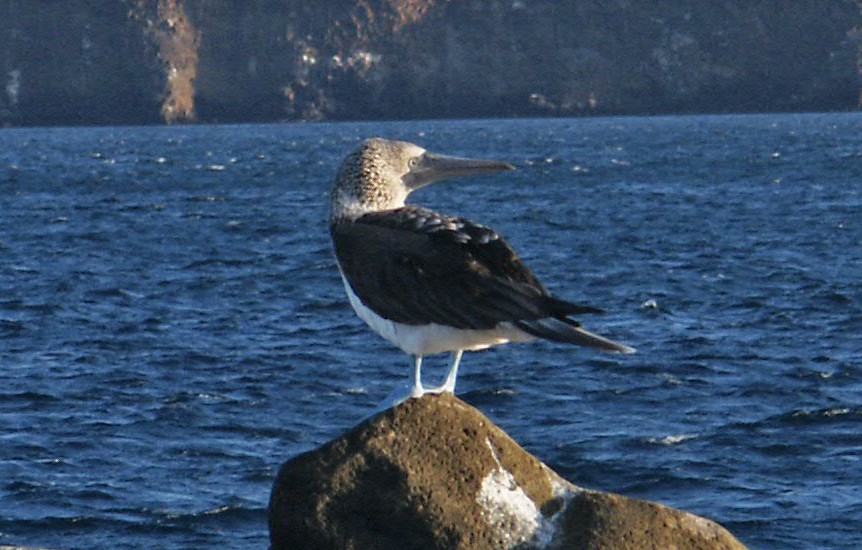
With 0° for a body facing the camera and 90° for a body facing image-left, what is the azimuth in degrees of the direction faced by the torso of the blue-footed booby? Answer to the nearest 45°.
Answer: approximately 90°
